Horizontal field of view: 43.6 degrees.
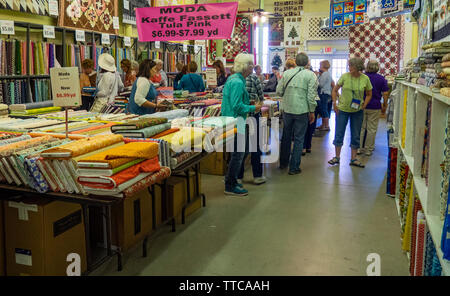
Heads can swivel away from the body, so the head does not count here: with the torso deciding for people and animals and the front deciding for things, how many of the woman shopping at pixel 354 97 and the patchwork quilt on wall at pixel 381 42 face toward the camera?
2

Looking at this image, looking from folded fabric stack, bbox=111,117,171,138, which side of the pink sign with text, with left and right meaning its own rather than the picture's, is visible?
front

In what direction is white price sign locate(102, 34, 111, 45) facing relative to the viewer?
toward the camera

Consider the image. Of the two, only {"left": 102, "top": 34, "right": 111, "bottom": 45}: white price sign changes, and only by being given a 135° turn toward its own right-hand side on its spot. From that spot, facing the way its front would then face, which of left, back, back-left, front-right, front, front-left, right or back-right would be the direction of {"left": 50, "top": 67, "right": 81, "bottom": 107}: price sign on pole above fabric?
back-left

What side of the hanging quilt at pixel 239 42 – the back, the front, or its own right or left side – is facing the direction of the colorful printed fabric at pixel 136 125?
front

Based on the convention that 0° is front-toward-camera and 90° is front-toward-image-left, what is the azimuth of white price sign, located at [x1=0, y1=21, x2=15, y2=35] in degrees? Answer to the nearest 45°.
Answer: approximately 0°

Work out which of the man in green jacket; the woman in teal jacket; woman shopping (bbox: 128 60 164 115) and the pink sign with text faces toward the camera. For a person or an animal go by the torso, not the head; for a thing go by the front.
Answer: the pink sign with text

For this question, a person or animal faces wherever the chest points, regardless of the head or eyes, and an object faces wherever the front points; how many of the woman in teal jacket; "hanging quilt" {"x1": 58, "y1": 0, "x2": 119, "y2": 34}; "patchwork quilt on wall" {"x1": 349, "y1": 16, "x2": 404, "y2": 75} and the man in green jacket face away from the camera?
1

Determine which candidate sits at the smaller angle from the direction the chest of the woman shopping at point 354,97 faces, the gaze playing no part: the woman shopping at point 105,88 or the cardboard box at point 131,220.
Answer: the cardboard box

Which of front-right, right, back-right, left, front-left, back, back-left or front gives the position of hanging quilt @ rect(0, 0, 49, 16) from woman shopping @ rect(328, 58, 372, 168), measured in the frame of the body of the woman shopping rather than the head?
right

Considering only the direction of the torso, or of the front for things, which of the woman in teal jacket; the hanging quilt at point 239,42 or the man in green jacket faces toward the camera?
the hanging quilt

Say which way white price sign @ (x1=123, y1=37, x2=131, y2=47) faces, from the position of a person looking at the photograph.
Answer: facing the viewer

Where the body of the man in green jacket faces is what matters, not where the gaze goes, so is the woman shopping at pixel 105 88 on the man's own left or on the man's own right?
on the man's own left

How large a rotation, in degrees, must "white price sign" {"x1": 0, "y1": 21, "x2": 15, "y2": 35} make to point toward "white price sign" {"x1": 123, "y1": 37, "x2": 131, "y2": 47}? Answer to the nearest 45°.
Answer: approximately 135° to its left
